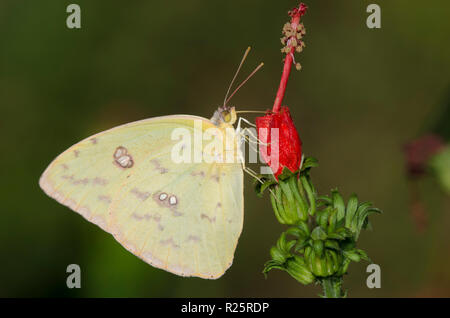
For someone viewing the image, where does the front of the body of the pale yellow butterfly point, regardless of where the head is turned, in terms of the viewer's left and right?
facing to the right of the viewer

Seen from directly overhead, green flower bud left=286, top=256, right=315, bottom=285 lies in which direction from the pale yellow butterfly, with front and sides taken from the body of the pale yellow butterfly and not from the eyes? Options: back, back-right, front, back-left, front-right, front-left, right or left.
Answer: front-right
